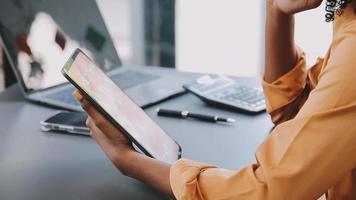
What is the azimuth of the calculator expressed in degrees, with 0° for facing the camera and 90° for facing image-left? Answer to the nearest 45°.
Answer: approximately 315°

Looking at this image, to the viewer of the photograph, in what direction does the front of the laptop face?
facing the viewer and to the right of the viewer

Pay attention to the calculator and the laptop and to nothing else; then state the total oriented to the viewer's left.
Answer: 0

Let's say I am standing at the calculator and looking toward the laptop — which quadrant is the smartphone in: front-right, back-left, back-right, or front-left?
front-left

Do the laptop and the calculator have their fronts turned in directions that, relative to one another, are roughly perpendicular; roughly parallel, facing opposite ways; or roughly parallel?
roughly parallel

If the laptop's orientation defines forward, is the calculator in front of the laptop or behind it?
in front
